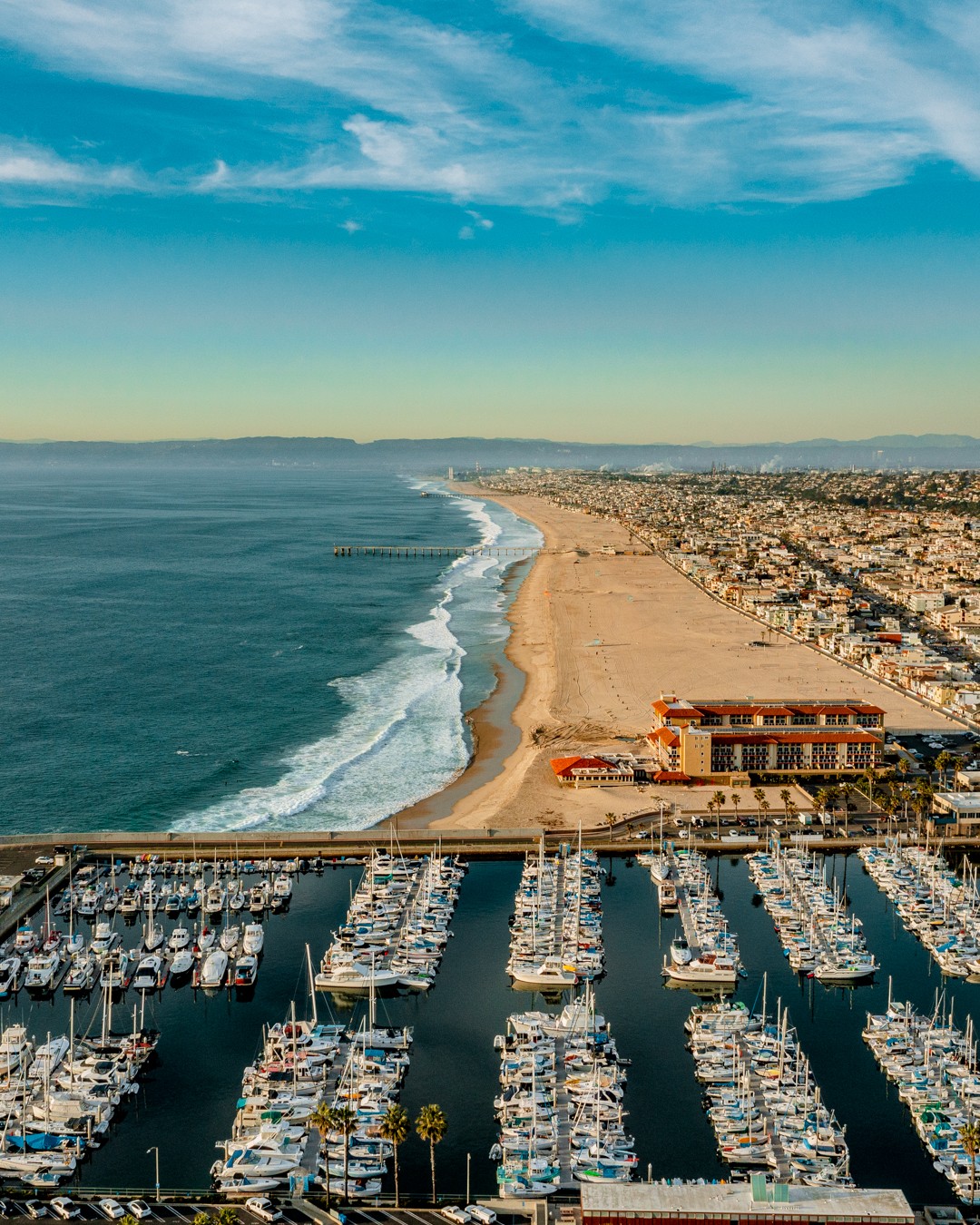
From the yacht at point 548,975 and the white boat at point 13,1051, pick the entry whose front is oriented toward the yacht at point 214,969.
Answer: the yacht at point 548,975

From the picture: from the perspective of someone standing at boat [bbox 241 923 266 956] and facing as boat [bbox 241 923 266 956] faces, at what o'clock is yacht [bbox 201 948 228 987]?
The yacht is roughly at 1 o'clock from the boat.

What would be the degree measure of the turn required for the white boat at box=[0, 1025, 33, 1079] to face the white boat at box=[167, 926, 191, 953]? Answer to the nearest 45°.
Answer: approximately 180°

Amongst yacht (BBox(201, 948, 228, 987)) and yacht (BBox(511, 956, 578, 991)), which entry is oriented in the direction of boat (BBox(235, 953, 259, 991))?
yacht (BBox(511, 956, 578, 991))

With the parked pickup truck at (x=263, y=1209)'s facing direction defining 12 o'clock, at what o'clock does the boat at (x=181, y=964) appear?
The boat is roughly at 1 o'clock from the parked pickup truck.

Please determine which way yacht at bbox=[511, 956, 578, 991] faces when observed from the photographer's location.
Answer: facing to the left of the viewer

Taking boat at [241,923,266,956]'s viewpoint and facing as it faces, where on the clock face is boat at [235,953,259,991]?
boat at [235,953,259,991] is roughly at 12 o'clock from boat at [241,923,266,956].

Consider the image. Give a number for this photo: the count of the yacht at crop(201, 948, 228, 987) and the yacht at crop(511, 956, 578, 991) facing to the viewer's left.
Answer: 1
